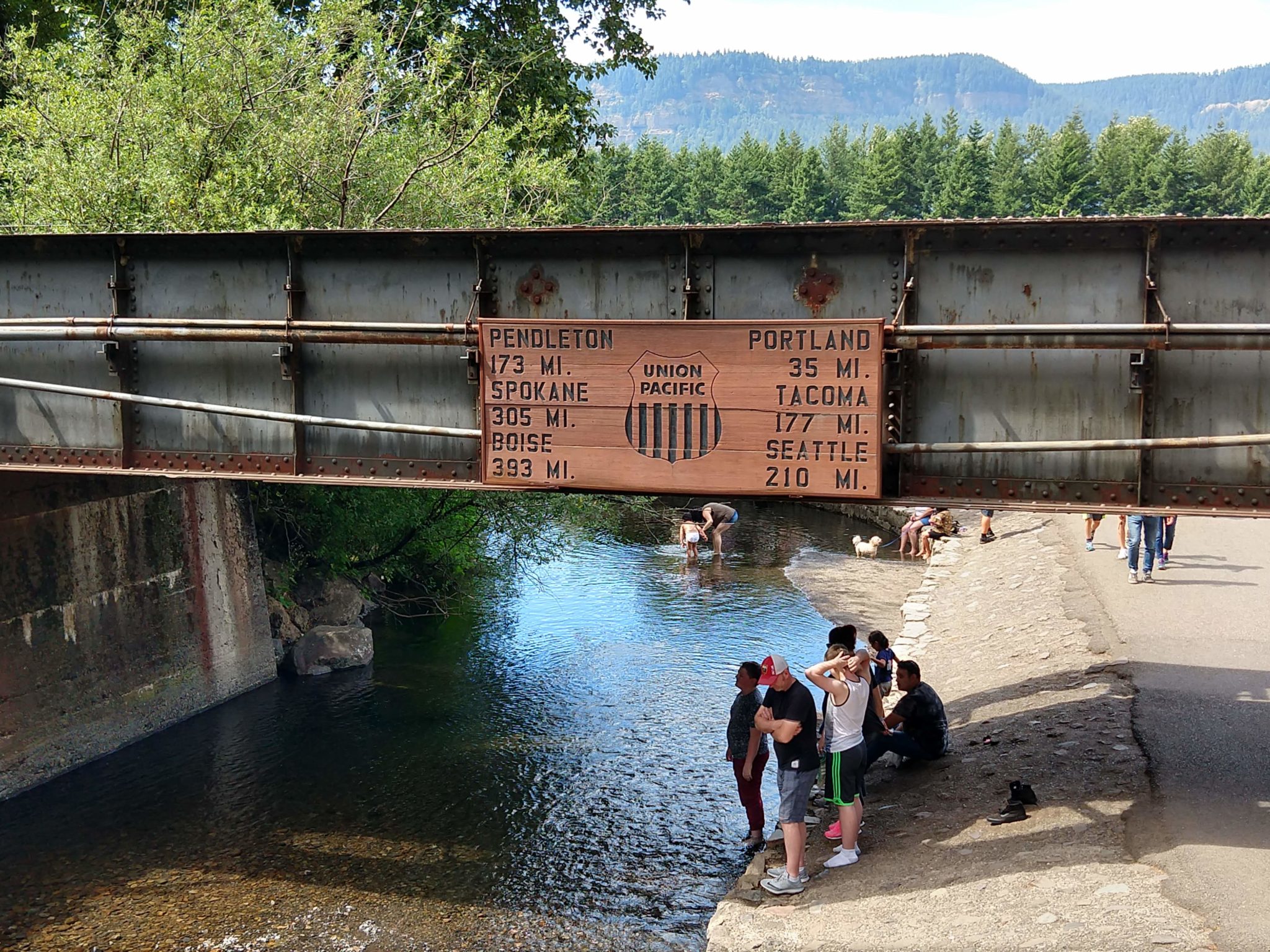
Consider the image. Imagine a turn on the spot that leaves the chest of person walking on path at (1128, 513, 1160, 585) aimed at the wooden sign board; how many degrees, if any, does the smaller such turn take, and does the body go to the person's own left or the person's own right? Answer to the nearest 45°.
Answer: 0° — they already face it

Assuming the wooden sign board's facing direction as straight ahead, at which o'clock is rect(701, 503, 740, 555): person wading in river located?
The person wading in river is roughly at 6 o'clock from the wooden sign board.

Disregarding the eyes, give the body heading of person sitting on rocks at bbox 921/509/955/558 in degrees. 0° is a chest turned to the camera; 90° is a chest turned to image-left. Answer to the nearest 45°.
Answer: approximately 90°

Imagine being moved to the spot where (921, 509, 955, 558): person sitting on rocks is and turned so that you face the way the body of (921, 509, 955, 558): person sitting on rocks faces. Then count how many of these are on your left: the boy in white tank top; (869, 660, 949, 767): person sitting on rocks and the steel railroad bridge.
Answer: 3

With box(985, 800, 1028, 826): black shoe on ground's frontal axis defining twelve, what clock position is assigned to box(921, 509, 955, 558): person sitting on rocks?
The person sitting on rocks is roughly at 3 o'clock from the black shoe on ground.

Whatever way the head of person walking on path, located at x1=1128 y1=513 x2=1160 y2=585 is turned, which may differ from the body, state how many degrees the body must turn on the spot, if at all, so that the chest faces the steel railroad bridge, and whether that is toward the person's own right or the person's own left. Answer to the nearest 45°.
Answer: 0° — they already face it

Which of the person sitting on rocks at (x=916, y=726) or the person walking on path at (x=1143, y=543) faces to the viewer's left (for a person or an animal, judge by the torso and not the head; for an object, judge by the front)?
the person sitting on rocks

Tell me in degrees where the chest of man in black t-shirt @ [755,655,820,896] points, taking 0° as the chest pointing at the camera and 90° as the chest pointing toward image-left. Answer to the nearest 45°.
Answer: approximately 90°

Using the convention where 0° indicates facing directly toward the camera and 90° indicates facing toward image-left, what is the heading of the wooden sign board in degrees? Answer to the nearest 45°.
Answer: approximately 0°

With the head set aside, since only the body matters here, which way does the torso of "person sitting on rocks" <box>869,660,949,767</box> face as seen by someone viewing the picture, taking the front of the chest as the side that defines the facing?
to the viewer's left

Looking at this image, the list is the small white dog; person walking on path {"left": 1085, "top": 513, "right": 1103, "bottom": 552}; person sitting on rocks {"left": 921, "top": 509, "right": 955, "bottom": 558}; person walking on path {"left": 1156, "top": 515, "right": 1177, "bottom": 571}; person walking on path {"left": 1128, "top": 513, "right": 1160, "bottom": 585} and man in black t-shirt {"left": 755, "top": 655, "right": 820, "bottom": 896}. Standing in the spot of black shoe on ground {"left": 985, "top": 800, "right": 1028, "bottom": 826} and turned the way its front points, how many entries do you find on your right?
5

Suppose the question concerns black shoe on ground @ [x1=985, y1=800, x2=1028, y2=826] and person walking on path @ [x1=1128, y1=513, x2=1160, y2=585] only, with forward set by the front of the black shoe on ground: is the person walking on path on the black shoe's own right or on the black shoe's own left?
on the black shoe's own right

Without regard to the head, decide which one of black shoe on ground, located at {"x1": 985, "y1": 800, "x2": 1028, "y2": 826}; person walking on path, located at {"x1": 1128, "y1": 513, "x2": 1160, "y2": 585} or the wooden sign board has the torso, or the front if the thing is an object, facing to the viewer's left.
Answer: the black shoe on ground

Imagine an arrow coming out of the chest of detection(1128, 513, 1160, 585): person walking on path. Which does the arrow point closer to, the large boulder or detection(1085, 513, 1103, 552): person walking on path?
the large boulder
